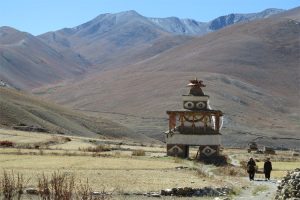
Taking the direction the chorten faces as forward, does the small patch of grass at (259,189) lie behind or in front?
in front

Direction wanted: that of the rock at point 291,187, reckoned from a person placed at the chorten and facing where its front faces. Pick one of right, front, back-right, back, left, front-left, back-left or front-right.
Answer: front

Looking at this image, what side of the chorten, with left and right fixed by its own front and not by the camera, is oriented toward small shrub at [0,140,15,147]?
right

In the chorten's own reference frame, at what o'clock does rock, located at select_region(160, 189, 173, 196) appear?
The rock is roughly at 12 o'clock from the chorten.

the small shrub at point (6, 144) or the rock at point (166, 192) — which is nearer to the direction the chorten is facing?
the rock

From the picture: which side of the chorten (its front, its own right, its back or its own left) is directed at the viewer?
front

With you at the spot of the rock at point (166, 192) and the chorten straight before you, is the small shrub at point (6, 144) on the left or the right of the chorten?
left

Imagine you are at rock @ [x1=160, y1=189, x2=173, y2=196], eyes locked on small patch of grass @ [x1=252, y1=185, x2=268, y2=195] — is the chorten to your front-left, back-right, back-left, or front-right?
front-left
